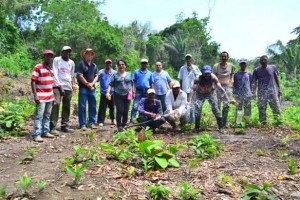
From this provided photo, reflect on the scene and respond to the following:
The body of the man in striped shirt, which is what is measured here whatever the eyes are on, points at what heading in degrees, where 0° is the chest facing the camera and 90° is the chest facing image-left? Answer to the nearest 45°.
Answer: approximately 315°

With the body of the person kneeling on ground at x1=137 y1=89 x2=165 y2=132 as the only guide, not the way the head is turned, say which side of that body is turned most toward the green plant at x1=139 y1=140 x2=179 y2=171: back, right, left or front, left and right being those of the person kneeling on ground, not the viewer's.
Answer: front

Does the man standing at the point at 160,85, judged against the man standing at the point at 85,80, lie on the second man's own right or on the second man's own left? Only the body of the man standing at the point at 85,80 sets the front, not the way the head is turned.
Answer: on the second man's own left

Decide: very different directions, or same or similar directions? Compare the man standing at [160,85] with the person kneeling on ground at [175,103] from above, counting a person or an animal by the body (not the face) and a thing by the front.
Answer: same or similar directions

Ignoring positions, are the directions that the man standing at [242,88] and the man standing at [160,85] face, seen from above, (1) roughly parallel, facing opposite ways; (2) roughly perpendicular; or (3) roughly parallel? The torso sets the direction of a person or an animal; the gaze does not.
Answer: roughly parallel

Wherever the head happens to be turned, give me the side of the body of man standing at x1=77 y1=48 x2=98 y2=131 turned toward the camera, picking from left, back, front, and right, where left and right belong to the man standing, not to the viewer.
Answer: front

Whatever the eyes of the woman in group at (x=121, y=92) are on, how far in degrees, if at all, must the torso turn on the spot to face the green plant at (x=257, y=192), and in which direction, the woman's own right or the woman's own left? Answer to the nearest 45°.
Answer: approximately 45° to the woman's own left

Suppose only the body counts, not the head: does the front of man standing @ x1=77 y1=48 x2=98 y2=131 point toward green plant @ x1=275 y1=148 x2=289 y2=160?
no

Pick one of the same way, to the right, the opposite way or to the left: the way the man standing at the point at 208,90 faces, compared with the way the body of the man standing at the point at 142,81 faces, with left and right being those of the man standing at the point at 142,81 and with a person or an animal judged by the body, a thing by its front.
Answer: the same way

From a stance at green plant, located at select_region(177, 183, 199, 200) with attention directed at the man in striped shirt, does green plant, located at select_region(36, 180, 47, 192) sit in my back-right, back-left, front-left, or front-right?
front-left

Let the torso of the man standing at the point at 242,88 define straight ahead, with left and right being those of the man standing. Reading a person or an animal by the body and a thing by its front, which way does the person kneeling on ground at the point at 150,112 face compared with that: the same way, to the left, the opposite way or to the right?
the same way

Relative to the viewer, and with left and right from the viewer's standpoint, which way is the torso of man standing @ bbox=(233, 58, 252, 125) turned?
facing the viewer

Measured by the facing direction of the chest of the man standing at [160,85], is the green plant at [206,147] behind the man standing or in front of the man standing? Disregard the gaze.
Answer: in front

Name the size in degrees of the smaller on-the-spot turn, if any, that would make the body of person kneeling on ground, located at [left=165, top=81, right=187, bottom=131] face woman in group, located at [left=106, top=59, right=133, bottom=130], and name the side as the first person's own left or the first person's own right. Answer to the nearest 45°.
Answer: approximately 90° to the first person's own right

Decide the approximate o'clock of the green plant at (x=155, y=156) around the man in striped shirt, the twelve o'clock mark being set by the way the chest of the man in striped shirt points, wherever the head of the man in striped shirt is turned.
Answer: The green plant is roughly at 12 o'clock from the man in striped shirt.

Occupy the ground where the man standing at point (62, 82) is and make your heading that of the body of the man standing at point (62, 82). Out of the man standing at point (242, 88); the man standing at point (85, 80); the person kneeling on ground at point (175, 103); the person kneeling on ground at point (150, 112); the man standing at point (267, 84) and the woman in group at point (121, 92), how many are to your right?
0

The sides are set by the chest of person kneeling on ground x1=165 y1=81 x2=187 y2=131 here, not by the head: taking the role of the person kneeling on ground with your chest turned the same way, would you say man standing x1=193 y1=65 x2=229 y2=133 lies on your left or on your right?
on your left

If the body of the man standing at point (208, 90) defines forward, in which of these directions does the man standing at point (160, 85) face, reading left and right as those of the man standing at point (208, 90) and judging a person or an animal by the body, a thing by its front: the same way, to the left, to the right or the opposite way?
the same way

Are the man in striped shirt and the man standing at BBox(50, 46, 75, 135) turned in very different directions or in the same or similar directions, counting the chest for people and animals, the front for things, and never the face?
same or similar directions

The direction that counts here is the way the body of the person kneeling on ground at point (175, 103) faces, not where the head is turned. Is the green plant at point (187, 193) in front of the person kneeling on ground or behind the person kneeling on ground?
in front
